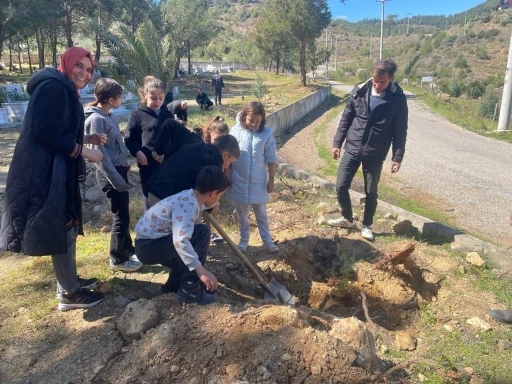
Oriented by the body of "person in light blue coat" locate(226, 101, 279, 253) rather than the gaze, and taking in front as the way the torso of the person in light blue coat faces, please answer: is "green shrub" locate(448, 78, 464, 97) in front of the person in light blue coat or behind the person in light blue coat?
behind

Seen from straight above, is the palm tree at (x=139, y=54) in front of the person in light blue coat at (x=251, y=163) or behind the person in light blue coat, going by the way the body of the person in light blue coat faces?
behind

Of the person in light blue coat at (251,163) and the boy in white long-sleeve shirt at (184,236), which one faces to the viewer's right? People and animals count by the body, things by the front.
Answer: the boy in white long-sleeve shirt

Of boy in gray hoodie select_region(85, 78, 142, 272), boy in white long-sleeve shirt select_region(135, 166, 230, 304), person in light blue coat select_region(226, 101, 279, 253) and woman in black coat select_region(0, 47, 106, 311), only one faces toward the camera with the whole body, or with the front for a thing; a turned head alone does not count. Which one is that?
the person in light blue coat

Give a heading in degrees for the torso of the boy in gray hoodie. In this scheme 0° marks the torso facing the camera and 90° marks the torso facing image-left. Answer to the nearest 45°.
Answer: approximately 270°

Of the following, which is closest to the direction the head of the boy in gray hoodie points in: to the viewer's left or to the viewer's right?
to the viewer's right

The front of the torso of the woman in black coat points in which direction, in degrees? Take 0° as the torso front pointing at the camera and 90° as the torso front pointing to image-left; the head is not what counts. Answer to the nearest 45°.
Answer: approximately 270°

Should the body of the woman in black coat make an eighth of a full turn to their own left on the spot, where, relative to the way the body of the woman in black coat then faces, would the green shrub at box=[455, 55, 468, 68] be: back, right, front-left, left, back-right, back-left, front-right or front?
front

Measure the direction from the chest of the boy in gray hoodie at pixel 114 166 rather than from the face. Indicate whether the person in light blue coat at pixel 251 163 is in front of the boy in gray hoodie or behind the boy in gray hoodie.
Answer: in front

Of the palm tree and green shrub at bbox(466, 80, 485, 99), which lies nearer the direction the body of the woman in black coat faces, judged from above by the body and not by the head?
the green shrub

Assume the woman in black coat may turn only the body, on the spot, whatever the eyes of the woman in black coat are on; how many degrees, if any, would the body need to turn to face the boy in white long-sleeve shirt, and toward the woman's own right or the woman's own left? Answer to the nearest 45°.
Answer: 0° — they already face them

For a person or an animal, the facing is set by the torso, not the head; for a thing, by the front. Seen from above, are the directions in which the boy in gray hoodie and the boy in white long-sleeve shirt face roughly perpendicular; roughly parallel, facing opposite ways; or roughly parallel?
roughly parallel

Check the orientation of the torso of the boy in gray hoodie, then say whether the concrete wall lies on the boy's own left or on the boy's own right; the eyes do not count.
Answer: on the boy's own left

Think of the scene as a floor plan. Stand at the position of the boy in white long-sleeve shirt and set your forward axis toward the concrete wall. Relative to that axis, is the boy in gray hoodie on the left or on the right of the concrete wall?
left

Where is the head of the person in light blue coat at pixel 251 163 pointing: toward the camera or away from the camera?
toward the camera

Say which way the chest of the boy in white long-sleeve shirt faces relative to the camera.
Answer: to the viewer's right

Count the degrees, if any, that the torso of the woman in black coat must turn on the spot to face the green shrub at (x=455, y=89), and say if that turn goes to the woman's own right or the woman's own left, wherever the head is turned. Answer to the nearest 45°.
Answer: approximately 45° to the woman's own left

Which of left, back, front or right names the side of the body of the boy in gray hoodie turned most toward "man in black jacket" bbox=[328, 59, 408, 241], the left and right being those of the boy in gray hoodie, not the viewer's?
front

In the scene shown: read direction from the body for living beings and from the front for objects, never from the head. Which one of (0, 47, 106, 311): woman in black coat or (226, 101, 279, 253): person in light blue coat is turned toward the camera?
the person in light blue coat
